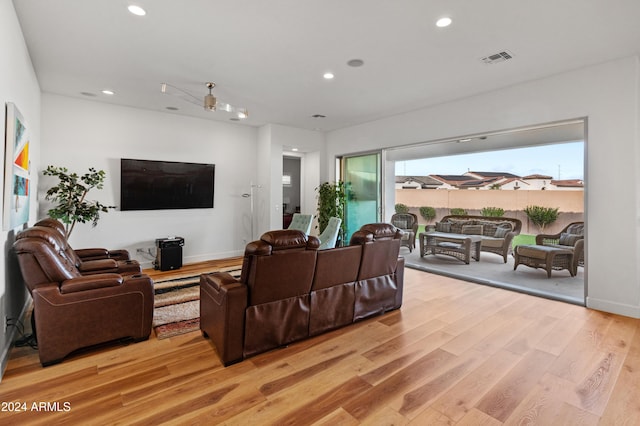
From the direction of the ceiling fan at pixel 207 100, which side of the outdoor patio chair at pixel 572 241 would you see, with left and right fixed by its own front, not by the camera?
front

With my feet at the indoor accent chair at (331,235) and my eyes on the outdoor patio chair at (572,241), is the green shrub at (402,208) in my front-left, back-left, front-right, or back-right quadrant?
front-left

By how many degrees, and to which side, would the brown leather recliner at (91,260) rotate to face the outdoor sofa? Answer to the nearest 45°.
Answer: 0° — it already faces it

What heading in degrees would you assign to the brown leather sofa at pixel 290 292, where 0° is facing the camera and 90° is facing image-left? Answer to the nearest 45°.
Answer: approximately 135°

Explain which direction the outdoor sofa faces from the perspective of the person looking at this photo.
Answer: facing the viewer and to the left of the viewer

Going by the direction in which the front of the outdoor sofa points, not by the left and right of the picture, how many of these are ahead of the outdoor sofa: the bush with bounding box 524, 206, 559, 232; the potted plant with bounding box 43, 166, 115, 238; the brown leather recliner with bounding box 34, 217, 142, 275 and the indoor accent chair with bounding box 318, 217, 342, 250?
3

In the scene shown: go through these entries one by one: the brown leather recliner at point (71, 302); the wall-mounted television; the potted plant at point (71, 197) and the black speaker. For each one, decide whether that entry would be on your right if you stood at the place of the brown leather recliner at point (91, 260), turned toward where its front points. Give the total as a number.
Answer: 1

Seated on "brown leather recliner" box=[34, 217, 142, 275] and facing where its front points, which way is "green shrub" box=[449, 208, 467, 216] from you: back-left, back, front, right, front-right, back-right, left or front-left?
front

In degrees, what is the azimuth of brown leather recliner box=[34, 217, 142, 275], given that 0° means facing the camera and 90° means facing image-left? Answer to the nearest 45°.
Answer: approximately 270°

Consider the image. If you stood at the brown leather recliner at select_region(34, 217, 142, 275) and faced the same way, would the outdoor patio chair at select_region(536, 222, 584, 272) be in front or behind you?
in front

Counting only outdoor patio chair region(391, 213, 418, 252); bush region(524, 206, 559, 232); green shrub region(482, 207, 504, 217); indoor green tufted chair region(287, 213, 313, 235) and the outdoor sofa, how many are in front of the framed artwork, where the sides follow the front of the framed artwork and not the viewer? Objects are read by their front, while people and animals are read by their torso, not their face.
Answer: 5

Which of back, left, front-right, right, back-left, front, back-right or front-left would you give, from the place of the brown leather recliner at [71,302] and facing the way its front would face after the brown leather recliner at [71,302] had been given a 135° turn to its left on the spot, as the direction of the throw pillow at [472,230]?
back-right

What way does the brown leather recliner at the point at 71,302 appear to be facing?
to the viewer's right

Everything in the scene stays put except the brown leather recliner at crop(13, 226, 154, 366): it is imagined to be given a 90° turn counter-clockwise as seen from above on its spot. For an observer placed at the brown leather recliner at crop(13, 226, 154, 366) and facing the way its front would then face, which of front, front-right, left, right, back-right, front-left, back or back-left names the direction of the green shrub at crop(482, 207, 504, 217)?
right

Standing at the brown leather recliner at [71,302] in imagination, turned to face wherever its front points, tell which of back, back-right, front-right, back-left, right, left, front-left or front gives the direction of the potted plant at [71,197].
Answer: left
